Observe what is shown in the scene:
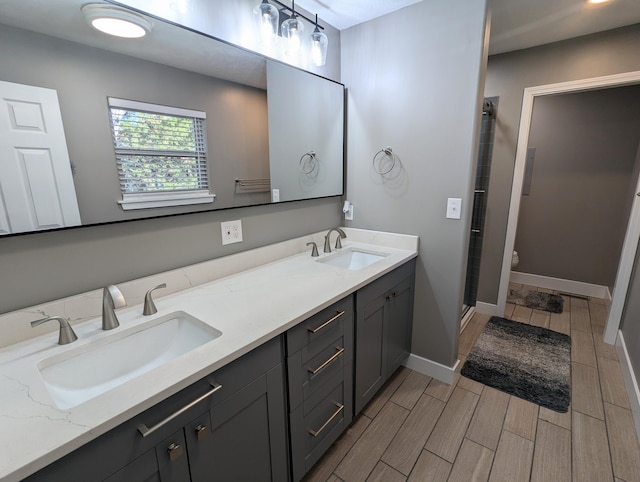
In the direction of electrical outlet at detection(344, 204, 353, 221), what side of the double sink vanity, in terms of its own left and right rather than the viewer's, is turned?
left

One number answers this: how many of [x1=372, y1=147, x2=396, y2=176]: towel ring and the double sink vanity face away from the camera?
0

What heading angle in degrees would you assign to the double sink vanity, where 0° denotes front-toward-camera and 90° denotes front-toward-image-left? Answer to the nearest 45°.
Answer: approximately 315°

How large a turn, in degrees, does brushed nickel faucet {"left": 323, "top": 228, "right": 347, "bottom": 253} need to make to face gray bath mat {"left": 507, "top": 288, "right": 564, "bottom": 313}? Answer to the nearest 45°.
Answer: approximately 90° to its left

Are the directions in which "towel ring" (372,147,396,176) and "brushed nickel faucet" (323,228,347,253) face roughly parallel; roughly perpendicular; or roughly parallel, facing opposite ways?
roughly perpendicular

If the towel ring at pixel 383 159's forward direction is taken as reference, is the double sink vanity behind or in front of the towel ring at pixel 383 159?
in front

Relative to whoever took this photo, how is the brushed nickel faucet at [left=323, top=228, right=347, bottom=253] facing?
facing the viewer and to the right of the viewer
